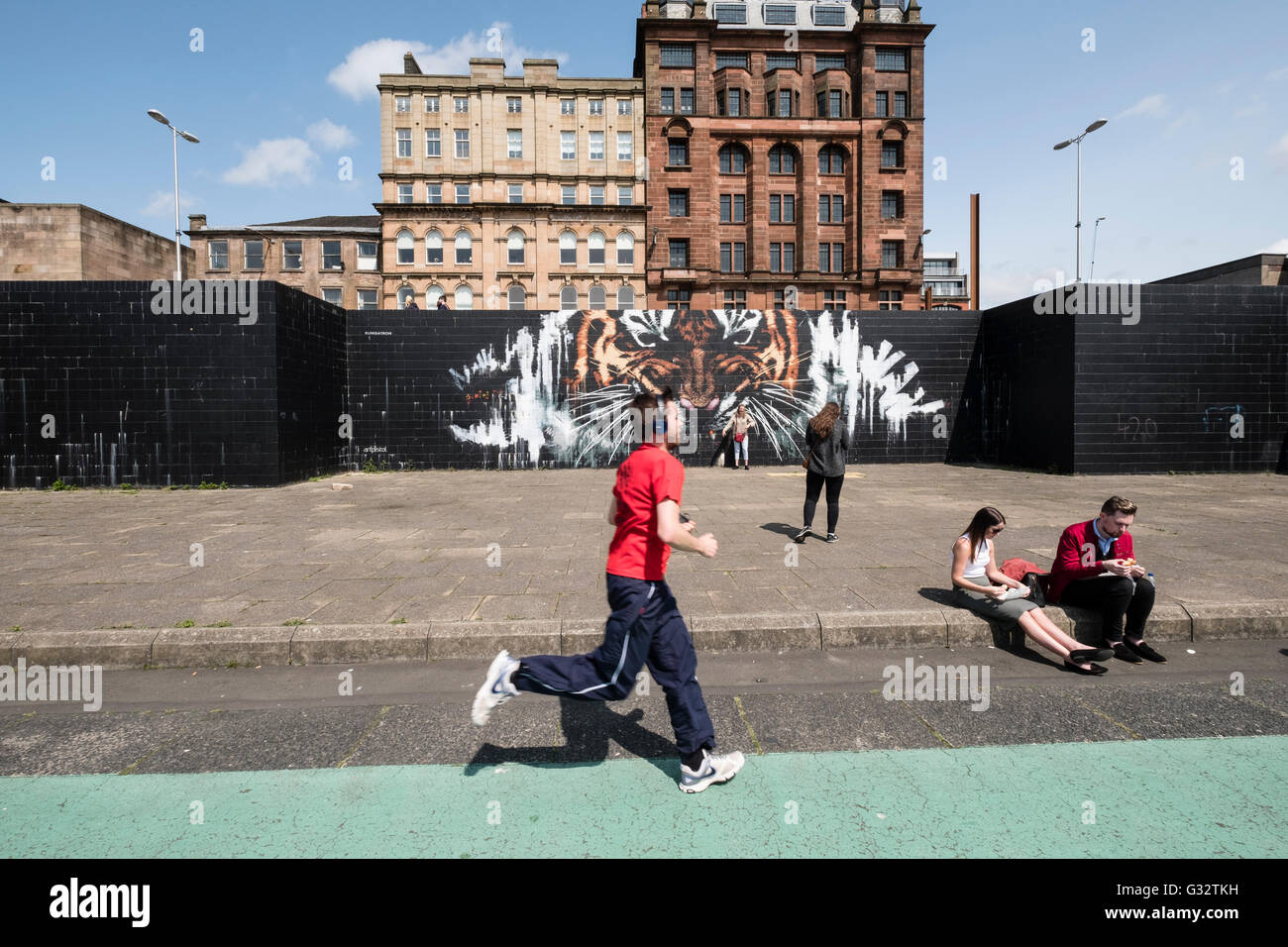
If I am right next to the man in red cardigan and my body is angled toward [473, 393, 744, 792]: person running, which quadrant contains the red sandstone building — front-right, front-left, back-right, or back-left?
back-right

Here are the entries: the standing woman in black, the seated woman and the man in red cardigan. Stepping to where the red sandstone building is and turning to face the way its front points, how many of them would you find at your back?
0

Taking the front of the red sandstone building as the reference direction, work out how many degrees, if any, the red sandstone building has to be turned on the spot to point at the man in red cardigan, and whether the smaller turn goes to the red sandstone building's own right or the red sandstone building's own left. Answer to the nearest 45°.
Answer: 0° — it already faces them

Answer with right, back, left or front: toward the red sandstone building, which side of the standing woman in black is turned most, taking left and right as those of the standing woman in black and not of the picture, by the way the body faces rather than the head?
front

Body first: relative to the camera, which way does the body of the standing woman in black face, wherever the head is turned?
away from the camera

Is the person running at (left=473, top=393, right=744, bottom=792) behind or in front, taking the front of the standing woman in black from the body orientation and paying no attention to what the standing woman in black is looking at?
behind

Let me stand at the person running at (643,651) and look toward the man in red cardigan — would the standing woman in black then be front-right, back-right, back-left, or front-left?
front-left

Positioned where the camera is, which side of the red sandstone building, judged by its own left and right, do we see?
front

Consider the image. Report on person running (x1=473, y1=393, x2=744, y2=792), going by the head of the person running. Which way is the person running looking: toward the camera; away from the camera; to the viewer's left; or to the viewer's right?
to the viewer's right

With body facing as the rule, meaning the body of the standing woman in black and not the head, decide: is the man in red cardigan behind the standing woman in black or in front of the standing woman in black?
behind

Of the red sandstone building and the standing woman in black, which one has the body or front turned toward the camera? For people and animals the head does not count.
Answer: the red sandstone building

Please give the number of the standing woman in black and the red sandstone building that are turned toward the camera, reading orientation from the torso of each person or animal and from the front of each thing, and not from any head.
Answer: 1

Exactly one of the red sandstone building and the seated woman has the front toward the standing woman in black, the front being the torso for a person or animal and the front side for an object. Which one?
the red sandstone building

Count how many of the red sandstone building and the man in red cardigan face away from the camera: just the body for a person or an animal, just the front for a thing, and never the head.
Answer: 0

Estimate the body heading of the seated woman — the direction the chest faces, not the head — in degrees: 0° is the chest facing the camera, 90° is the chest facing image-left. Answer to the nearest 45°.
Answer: approximately 315°

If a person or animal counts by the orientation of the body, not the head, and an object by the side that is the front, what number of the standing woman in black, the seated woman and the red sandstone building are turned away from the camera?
1

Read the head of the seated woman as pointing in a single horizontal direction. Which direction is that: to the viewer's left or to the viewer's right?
to the viewer's right

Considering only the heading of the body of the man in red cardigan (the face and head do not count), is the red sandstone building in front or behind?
behind

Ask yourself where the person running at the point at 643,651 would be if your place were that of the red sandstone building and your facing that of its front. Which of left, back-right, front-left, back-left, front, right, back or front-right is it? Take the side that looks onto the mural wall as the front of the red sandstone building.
front
